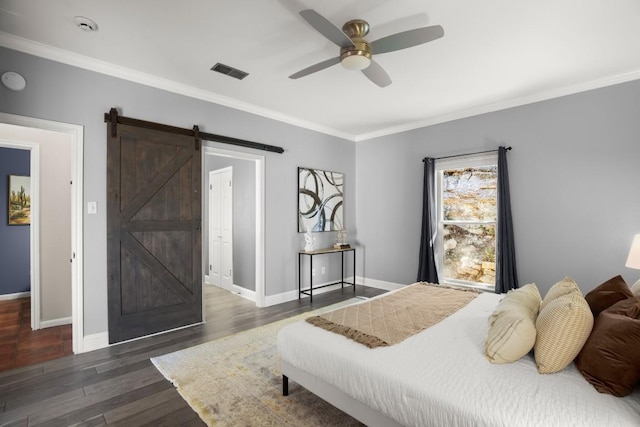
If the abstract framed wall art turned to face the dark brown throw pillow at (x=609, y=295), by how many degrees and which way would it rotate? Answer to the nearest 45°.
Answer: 0° — it already faces it

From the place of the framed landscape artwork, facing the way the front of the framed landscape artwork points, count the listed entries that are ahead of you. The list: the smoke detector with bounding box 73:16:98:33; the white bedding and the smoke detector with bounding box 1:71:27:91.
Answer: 3

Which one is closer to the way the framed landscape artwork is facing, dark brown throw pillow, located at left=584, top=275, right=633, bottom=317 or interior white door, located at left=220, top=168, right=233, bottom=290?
the dark brown throw pillow

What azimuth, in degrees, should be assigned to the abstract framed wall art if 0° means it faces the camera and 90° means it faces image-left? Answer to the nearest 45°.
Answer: approximately 315°

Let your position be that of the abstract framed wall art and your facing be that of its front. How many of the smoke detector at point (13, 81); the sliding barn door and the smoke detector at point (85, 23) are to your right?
3

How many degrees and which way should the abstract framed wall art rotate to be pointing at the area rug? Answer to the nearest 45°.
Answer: approximately 45° to its right

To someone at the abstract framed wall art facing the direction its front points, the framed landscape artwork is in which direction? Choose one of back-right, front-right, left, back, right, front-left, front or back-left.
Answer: back-right

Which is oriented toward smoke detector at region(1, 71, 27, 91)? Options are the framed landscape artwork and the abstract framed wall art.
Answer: the framed landscape artwork

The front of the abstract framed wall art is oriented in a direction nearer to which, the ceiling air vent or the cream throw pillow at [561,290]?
the cream throw pillow

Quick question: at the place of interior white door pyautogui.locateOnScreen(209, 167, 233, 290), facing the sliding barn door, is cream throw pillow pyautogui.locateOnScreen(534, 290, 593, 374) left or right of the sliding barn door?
left

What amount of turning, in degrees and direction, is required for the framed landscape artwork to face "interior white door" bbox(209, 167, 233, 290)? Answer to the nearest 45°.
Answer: approximately 45° to its left
